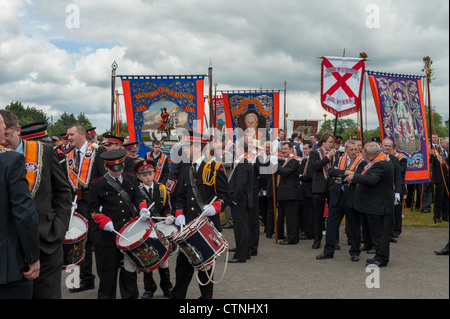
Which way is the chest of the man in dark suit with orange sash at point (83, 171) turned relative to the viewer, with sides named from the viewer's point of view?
facing the viewer and to the left of the viewer

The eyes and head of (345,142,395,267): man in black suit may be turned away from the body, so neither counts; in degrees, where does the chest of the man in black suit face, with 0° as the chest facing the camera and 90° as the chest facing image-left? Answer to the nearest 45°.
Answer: approximately 90°

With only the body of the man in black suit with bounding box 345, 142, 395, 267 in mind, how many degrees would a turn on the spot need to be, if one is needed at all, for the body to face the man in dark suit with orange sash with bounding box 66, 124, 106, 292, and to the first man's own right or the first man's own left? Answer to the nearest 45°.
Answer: approximately 45° to the first man's own left

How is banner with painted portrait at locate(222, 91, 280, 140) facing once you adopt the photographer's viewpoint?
facing the viewer

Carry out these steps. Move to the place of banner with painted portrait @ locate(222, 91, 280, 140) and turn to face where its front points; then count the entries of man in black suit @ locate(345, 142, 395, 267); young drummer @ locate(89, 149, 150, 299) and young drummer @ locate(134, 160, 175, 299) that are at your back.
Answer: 0

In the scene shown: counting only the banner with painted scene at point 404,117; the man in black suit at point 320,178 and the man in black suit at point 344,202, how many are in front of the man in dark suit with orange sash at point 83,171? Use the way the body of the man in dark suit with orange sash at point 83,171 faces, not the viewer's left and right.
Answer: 0

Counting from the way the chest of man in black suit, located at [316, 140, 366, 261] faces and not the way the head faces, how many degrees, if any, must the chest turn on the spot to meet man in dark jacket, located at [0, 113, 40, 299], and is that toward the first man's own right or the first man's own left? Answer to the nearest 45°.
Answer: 0° — they already face them

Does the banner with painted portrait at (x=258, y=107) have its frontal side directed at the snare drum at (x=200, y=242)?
yes

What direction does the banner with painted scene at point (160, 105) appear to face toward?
toward the camera

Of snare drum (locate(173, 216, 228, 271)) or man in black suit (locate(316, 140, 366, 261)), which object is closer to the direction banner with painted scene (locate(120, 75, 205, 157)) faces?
the snare drum

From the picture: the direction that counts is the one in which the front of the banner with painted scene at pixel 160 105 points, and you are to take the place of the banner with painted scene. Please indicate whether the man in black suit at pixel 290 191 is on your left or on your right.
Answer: on your left

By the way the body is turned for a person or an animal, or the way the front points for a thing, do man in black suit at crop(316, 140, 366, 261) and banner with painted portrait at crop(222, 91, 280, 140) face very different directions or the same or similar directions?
same or similar directions

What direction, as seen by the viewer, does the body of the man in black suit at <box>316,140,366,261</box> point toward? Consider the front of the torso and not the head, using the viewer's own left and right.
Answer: facing the viewer

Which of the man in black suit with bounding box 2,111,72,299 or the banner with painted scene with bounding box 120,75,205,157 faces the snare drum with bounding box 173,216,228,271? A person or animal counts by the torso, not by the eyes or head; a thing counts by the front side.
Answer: the banner with painted scene

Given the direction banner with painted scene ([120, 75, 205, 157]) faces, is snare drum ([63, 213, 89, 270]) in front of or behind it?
in front

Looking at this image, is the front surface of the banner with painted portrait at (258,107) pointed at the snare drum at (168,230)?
yes
